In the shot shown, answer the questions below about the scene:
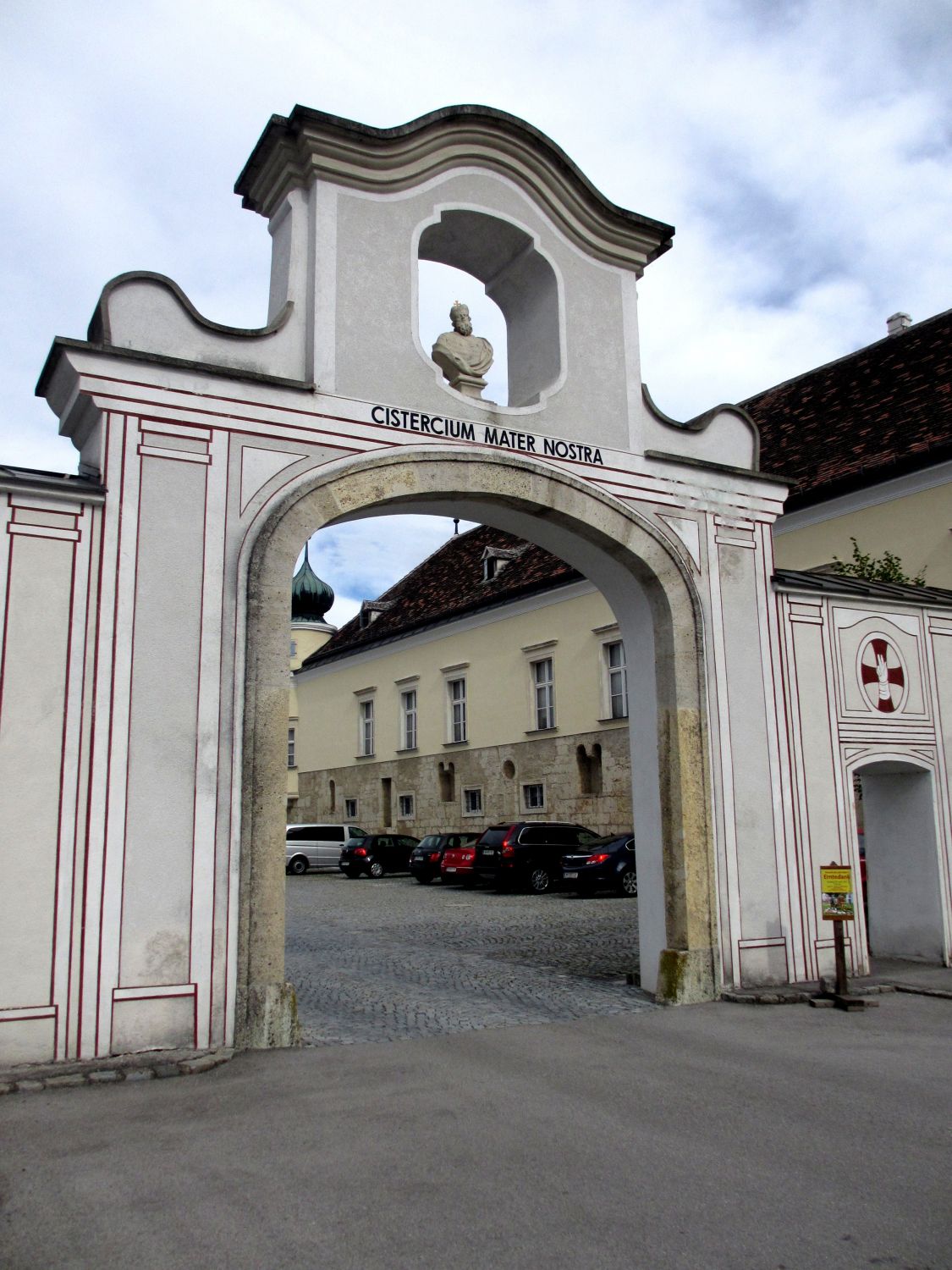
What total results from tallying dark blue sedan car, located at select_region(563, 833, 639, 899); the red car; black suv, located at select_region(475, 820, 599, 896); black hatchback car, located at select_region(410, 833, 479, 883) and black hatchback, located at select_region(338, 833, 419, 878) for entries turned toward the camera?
0

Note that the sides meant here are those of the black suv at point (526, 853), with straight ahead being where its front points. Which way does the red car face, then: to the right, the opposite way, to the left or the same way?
the same way

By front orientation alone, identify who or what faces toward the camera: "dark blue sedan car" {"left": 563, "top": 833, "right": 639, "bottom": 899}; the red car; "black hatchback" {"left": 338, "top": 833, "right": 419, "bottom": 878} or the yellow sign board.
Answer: the yellow sign board

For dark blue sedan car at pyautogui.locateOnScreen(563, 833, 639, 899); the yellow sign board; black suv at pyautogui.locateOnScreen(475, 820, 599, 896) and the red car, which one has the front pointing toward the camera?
the yellow sign board

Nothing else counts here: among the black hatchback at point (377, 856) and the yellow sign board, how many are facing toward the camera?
1

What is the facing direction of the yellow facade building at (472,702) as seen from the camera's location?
facing the viewer and to the left of the viewer

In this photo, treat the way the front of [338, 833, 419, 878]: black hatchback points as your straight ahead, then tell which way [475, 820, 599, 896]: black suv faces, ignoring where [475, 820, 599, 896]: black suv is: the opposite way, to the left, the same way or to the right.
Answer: the same way

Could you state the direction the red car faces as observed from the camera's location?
facing away from the viewer and to the right of the viewer

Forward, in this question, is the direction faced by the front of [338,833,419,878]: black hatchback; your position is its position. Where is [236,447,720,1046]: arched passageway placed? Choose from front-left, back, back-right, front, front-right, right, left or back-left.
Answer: back-right

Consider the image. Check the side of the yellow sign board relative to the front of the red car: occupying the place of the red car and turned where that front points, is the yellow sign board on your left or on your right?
on your right

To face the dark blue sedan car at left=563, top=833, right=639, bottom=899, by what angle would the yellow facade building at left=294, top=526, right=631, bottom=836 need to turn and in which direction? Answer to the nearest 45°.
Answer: approximately 45° to its left

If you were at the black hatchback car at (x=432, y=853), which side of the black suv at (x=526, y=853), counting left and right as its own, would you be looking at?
left

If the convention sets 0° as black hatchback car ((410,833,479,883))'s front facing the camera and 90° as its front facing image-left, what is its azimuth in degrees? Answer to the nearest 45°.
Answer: approximately 225°

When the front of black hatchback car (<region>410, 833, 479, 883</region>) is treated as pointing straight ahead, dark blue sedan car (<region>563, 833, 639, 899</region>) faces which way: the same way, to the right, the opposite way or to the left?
the same way

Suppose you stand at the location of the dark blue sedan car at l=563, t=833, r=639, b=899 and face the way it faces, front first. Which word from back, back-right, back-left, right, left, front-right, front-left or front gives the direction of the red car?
left

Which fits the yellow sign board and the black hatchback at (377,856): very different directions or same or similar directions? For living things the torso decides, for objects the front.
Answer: very different directions

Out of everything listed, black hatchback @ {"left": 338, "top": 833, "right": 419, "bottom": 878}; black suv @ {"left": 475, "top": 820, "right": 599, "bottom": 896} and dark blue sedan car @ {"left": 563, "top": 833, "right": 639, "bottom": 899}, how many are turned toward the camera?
0

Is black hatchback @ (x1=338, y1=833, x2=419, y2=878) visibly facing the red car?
no

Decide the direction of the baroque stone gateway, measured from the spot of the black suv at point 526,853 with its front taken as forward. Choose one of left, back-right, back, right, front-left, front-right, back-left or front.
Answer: back-right

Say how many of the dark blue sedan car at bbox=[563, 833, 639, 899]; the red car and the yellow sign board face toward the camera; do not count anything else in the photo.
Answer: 1

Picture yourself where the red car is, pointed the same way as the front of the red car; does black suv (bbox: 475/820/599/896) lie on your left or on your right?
on your right

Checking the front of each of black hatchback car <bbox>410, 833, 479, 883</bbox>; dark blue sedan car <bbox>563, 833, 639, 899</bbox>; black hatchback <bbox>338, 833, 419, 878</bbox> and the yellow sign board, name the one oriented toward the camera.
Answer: the yellow sign board
